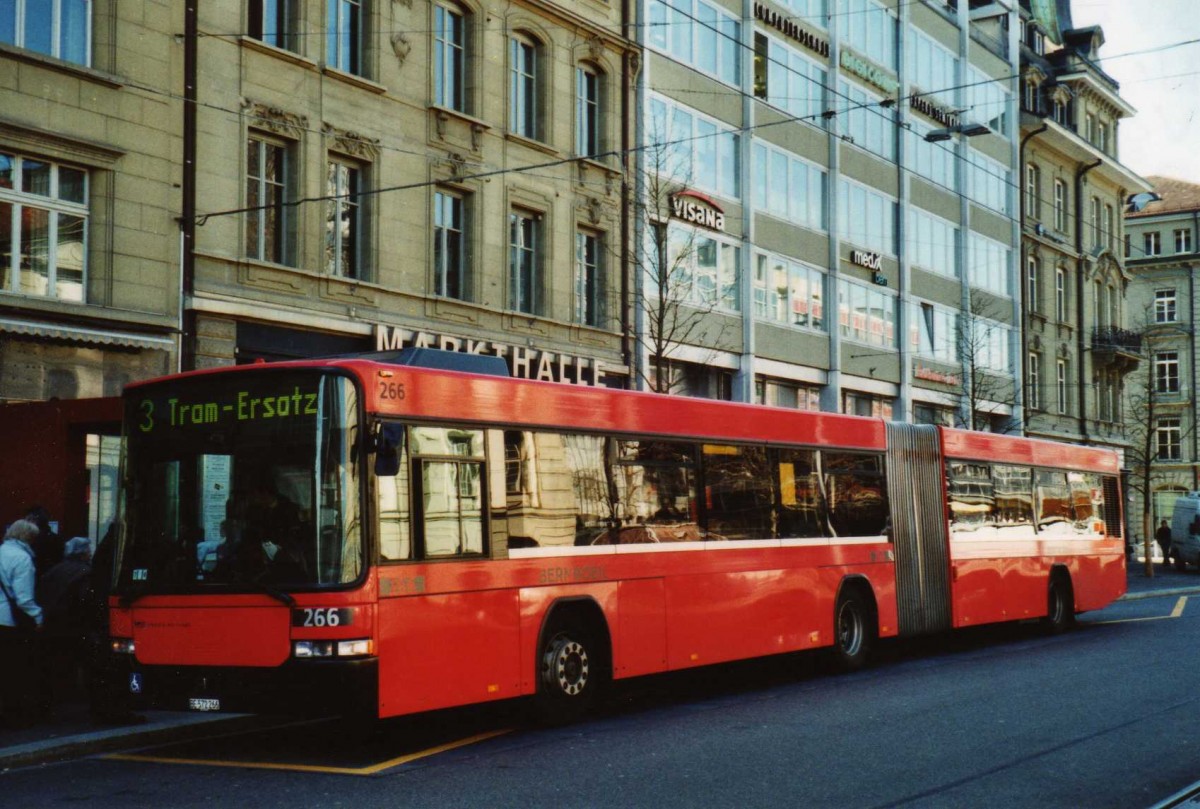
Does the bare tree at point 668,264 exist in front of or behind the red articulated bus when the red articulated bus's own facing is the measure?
behind

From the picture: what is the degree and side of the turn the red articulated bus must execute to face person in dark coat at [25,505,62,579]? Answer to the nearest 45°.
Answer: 0° — it already faces them

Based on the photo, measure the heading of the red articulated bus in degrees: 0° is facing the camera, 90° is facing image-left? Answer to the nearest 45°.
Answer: approximately 45°
